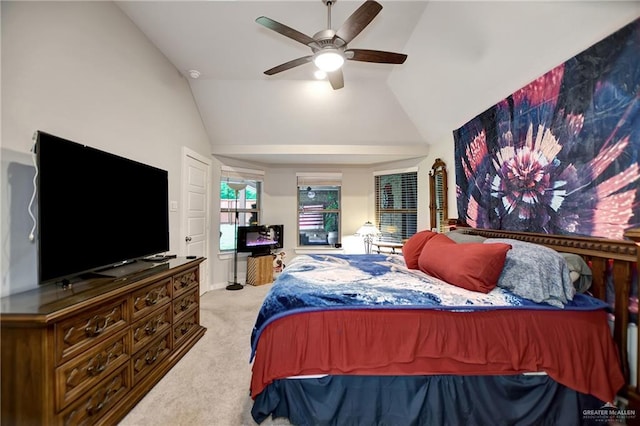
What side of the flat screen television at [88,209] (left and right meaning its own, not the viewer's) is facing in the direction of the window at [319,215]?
left

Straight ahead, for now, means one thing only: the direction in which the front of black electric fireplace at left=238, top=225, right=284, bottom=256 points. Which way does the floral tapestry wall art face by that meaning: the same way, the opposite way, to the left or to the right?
to the right

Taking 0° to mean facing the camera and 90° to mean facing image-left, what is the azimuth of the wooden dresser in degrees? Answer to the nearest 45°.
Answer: approximately 315°

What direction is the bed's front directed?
to the viewer's left

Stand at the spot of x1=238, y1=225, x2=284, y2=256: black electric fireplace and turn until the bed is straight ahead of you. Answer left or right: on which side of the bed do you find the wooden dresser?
right

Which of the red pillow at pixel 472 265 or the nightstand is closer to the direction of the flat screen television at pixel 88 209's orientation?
the red pillow

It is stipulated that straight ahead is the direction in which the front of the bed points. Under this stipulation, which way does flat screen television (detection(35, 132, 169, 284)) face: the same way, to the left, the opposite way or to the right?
the opposite way

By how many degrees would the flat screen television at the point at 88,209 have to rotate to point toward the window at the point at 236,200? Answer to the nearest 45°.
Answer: approximately 90° to its left

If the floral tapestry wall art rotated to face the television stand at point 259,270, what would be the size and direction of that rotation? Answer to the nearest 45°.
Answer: approximately 45° to its right

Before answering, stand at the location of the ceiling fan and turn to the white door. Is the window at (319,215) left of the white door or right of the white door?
right
